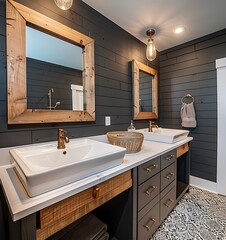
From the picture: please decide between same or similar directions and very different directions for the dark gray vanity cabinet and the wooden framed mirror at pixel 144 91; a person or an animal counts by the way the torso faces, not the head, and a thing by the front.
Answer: same or similar directions

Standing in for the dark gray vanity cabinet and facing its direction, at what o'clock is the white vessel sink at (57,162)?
The white vessel sink is roughly at 3 o'clock from the dark gray vanity cabinet.

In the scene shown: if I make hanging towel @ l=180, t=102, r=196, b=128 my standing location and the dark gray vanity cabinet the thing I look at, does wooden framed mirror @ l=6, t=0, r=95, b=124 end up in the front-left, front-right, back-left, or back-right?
front-right

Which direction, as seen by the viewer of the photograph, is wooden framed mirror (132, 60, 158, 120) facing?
facing the viewer and to the right of the viewer

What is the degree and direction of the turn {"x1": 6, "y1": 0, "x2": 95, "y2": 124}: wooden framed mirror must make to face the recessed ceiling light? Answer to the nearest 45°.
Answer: approximately 45° to its left

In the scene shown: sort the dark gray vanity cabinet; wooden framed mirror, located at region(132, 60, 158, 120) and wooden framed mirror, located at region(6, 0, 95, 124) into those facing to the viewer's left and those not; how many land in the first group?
0

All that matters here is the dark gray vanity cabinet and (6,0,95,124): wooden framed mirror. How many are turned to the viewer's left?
0

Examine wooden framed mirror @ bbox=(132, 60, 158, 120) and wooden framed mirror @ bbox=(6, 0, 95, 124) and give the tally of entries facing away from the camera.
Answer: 0

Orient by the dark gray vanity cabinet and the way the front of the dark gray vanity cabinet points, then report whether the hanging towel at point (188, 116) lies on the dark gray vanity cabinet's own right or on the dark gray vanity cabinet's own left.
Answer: on the dark gray vanity cabinet's own left
